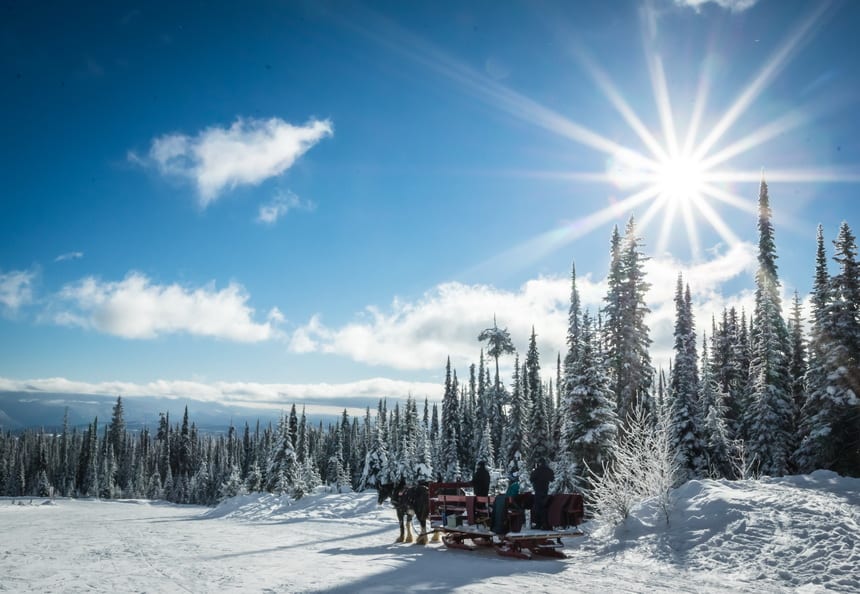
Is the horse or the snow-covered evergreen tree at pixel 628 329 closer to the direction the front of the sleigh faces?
the horse

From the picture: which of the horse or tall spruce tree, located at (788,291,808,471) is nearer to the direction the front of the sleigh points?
the horse

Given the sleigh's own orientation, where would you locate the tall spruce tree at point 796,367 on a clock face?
The tall spruce tree is roughly at 4 o'clock from the sleigh.

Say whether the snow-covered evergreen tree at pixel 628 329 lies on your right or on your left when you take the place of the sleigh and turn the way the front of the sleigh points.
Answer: on your right

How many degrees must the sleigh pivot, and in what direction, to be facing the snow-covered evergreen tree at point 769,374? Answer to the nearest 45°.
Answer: approximately 135° to its right

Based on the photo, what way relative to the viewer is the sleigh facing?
to the viewer's left

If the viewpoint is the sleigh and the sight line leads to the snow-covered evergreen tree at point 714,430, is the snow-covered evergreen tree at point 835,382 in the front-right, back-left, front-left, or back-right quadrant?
front-right

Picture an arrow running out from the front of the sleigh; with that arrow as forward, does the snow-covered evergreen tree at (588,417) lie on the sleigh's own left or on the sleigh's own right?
on the sleigh's own right
